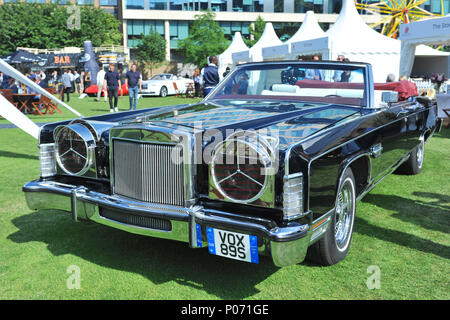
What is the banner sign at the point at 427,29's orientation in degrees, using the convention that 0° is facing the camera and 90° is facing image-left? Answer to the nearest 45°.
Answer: approximately 45°

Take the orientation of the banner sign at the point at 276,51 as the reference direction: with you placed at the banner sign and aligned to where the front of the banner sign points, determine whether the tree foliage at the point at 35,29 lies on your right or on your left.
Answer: on your right

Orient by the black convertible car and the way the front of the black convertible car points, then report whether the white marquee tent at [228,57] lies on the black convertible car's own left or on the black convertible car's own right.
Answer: on the black convertible car's own right

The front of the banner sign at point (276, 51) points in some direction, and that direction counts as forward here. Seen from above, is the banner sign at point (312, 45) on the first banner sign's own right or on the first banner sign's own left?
on the first banner sign's own left

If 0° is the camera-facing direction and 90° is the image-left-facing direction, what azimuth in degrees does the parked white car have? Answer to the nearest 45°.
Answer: approximately 45°

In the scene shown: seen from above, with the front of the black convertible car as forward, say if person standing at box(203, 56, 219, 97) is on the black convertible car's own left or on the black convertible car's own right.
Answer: on the black convertible car's own right
